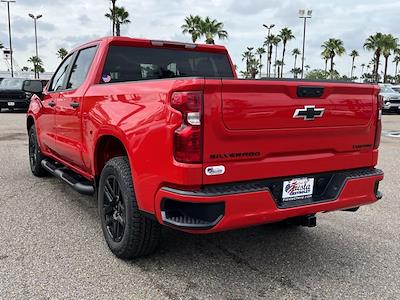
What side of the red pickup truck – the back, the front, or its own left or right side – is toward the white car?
right

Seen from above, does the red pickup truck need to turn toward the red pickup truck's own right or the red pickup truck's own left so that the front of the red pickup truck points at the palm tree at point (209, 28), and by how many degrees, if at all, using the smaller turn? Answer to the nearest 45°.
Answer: approximately 45° to the red pickup truck's own right

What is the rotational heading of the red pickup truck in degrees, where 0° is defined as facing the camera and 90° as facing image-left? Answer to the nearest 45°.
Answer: approximately 135°

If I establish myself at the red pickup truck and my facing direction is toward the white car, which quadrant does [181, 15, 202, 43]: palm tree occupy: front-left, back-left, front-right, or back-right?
front-left

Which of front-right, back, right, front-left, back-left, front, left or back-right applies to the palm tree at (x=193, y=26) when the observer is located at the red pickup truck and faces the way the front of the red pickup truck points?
front-right

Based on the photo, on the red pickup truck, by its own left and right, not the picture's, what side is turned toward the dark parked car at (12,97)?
front

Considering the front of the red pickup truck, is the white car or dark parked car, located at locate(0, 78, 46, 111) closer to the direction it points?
the dark parked car
